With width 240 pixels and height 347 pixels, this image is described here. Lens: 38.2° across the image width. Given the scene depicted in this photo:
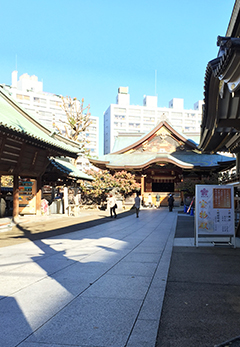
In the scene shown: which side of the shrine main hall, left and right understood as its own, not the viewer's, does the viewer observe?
front

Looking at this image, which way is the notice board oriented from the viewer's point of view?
toward the camera

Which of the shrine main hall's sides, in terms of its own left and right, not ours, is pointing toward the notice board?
front

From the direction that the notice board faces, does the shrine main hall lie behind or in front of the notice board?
behind

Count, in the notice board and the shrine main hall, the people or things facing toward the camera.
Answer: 2
